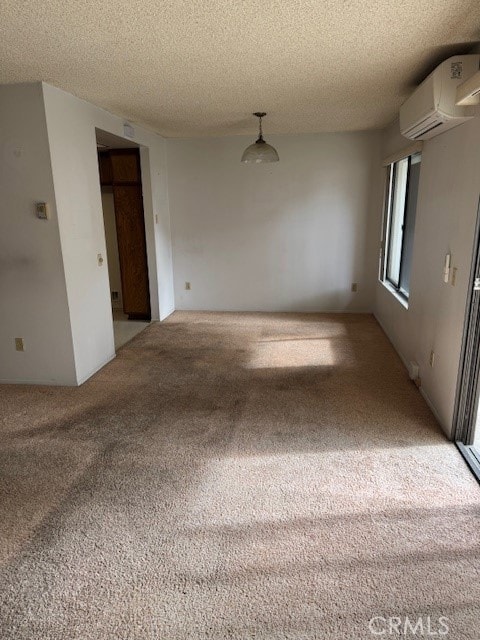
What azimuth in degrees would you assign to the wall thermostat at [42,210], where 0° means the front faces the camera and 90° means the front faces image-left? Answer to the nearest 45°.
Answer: approximately 0°

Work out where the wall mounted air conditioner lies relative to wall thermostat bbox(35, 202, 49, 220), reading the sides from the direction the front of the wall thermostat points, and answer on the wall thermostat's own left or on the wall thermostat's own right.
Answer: on the wall thermostat's own left

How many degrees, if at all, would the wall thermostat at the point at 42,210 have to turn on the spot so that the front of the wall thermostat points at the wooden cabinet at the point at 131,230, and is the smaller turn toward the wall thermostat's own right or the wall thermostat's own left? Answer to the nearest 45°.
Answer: approximately 135° to the wall thermostat's own left

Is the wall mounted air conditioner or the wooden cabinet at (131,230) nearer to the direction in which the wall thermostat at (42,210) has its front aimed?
the wall mounted air conditioner
